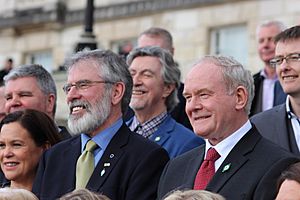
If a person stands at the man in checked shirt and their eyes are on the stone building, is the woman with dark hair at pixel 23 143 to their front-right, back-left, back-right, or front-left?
back-left

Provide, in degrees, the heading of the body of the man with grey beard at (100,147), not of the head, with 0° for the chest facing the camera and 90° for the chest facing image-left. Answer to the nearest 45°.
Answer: approximately 45°

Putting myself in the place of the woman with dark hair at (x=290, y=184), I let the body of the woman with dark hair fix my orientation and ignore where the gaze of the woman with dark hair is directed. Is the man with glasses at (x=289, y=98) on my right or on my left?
on my right

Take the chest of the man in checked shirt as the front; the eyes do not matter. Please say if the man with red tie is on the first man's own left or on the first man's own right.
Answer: on the first man's own left

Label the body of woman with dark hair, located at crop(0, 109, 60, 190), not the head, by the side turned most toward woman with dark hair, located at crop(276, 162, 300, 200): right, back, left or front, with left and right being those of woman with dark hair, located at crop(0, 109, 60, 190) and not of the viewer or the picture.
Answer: left
